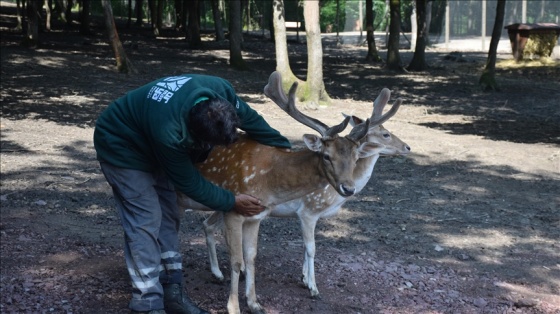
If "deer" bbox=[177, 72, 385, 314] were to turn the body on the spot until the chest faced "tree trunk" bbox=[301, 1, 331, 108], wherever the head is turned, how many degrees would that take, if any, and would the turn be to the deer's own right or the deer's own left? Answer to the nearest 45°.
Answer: approximately 135° to the deer's own left

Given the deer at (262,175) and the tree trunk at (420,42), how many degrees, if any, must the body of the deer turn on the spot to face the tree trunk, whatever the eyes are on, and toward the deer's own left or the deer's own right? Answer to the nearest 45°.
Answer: approximately 135° to the deer's own left

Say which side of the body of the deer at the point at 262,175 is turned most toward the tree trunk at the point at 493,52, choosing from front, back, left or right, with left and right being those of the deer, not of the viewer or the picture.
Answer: left

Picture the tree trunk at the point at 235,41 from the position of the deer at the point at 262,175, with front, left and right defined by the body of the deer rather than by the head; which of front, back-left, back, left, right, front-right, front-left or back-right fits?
back-left

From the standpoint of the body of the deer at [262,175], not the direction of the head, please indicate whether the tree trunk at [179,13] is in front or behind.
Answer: behind

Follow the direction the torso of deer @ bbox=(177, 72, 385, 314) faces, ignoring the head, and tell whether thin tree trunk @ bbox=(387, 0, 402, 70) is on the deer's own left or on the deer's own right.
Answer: on the deer's own left

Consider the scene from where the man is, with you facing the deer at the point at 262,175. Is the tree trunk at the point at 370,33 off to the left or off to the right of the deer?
left

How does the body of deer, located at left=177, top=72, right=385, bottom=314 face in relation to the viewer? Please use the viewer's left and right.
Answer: facing the viewer and to the right of the viewer
